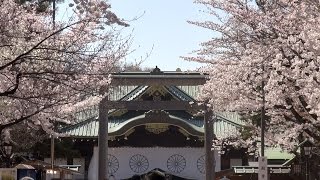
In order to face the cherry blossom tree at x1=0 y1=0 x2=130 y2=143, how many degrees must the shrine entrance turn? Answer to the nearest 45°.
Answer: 0° — it already faces it

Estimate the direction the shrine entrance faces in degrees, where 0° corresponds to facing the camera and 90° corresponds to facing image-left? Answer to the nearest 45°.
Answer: approximately 0°

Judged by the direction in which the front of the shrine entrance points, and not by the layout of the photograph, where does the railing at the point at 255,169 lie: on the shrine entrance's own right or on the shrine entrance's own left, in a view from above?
on the shrine entrance's own left
